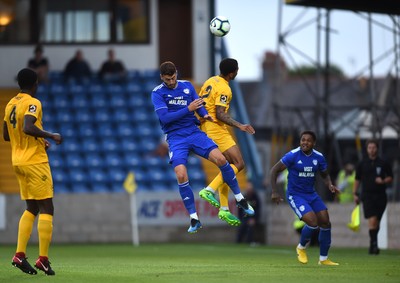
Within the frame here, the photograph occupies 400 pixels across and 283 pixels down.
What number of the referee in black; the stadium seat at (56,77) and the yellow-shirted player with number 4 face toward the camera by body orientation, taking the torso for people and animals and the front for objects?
2

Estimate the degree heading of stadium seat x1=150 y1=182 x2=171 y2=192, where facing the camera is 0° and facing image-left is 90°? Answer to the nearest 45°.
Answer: approximately 0°

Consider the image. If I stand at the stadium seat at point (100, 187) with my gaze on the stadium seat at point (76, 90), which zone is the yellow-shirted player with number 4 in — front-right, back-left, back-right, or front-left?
back-left

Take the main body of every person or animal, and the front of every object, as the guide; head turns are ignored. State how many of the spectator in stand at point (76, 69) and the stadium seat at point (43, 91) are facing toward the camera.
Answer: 2

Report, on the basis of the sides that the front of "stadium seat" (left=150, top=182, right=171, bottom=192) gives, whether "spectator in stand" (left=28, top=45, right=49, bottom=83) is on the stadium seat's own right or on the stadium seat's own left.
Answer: on the stadium seat's own right

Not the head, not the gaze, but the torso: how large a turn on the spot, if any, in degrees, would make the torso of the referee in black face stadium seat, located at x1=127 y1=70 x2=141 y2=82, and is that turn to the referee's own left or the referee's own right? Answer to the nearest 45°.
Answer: approximately 135° to the referee's own right

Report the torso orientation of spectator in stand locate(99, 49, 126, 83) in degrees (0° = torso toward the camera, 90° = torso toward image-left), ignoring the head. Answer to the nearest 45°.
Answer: approximately 0°

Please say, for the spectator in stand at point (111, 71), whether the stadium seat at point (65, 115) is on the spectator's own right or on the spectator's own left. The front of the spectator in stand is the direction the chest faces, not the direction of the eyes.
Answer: on the spectator's own right
